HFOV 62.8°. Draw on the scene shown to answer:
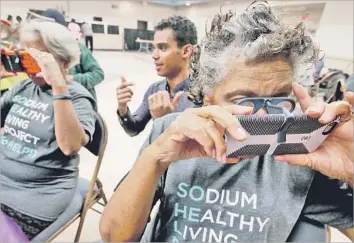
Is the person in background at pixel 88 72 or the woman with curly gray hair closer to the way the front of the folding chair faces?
the woman with curly gray hair

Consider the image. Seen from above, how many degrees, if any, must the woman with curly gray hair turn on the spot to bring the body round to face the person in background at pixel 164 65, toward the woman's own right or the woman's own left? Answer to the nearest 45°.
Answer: approximately 135° to the woman's own right

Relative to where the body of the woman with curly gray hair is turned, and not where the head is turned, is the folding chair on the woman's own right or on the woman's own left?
on the woman's own right

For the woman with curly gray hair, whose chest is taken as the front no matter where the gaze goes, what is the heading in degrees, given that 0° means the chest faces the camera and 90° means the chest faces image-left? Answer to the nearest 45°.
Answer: approximately 0°

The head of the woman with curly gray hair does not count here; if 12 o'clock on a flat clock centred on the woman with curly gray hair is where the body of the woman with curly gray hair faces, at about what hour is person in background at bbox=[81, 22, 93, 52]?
The person in background is roughly at 4 o'clock from the woman with curly gray hair.

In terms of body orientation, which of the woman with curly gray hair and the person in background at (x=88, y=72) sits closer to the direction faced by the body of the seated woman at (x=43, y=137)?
the woman with curly gray hair

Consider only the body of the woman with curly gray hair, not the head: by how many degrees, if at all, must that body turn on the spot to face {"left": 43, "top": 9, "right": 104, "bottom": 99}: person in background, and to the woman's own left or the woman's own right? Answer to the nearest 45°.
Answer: approximately 135° to the woman's own right
